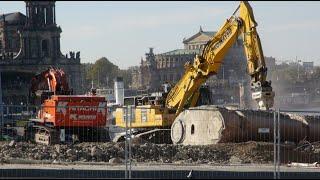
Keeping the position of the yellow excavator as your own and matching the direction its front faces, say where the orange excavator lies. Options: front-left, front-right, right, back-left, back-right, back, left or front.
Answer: back

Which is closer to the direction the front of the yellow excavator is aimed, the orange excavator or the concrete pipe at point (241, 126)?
the concrete pipe

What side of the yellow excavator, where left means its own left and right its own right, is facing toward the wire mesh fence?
right

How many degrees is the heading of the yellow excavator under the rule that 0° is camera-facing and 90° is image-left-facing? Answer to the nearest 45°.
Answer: approximately 270°
